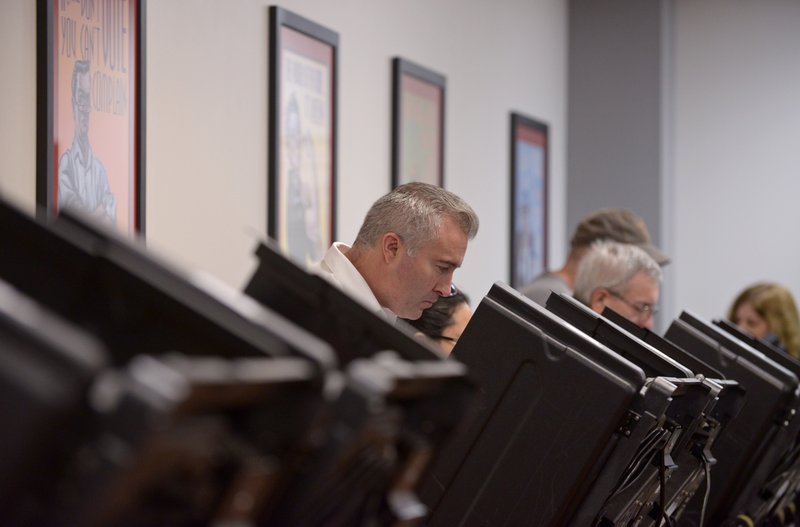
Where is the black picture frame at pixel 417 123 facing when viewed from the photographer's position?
facing the viewer and to the right of the viewer

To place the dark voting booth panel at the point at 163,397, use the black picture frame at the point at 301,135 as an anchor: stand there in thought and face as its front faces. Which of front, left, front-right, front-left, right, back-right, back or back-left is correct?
front-right

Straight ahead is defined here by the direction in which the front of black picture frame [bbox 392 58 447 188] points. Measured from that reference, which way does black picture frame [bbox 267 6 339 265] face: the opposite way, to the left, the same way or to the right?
the same way

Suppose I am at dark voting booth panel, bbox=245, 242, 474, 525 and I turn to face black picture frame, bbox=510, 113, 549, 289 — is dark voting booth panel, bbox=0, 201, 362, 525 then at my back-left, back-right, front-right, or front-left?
back-left

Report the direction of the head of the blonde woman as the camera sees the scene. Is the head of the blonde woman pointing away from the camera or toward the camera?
toward the camera

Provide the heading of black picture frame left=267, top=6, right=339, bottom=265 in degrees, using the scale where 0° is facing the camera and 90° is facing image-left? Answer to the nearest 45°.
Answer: approximately 315°

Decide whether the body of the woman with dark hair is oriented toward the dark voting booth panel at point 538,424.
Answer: no

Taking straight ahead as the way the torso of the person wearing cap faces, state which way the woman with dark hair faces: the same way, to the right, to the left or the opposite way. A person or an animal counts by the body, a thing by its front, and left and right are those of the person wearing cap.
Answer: the same way

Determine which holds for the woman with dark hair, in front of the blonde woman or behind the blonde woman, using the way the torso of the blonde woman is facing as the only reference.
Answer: in front
